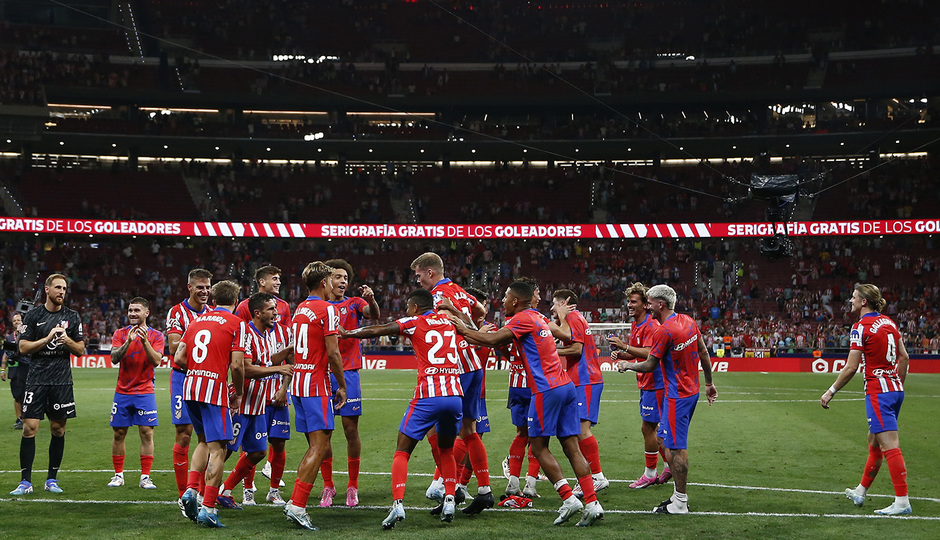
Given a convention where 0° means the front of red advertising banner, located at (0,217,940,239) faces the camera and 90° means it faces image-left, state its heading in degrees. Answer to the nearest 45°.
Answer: approximately 0°

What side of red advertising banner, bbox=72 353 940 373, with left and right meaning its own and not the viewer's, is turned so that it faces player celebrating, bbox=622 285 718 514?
front

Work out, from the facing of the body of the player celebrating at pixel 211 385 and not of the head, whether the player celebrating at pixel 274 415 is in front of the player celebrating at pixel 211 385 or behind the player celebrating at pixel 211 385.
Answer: in front

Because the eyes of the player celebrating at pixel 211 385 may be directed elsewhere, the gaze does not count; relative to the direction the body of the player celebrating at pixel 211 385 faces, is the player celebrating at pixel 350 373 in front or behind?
in front

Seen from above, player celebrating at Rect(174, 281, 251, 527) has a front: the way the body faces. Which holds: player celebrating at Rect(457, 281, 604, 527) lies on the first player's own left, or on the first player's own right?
on the first player's own right

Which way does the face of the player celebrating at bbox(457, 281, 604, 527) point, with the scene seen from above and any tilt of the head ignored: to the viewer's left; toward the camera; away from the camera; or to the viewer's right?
to the viewer's left

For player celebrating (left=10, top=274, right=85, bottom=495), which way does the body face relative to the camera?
toward the camera

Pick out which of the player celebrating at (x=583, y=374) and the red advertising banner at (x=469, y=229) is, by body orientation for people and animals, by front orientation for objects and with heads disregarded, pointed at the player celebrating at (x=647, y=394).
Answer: the red advertising banner

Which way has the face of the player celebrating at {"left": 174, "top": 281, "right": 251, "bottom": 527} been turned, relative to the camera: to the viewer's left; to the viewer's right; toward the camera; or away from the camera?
away from the camera

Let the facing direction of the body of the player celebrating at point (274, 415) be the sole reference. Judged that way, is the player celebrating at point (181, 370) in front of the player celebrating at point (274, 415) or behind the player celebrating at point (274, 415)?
behind

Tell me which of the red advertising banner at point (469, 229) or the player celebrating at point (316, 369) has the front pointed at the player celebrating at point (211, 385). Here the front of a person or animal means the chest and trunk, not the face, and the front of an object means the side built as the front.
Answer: the red advertising banner

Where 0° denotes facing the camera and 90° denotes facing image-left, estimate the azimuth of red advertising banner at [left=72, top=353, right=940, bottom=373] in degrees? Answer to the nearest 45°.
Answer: approximately 0°

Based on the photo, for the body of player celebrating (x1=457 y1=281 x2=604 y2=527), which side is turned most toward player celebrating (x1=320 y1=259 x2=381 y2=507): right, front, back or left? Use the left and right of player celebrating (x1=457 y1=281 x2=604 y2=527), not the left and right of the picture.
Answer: front

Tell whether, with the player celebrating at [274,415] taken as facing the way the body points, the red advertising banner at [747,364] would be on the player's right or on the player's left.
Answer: on the player's left

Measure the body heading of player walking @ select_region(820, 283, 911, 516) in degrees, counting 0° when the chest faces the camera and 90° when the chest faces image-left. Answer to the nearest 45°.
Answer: approximately 135°

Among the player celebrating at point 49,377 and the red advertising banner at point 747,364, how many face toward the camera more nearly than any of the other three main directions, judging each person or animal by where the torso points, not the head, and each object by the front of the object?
2

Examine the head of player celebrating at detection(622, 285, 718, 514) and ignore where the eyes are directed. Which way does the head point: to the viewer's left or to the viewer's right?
to the viewer's left

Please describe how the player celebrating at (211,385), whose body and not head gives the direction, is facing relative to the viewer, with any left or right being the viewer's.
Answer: facing away from the viewer and to the right of the viewer

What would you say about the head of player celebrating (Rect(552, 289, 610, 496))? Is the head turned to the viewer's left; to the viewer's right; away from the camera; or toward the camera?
to the viewer's left
